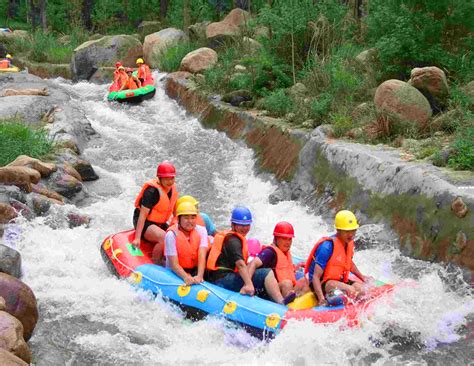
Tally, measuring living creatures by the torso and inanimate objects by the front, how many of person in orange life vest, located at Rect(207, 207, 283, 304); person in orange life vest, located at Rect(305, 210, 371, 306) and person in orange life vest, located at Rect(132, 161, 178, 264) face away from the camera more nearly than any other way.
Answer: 0

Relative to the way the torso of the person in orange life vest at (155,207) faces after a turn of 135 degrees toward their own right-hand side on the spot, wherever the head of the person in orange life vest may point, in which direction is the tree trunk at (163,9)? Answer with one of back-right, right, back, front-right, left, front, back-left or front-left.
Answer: right

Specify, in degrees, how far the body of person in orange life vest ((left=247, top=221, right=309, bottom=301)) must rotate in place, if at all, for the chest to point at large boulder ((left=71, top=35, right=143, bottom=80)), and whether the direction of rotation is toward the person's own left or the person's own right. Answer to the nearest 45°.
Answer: approximately 135° to the person's own left

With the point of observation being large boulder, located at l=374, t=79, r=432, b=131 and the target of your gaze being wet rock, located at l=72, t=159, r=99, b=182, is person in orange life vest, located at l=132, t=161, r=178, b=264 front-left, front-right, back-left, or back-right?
front-left

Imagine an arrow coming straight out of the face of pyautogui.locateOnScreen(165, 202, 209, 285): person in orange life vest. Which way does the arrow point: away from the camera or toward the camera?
toward the camera

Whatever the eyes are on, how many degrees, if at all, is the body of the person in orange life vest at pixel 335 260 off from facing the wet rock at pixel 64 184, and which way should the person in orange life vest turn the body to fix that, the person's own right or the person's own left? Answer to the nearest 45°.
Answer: approximately 180°

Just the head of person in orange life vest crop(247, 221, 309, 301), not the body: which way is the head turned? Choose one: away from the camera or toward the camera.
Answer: toward the camera

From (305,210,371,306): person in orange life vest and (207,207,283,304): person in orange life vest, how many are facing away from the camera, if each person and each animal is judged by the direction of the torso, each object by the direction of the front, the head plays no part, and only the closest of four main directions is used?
0

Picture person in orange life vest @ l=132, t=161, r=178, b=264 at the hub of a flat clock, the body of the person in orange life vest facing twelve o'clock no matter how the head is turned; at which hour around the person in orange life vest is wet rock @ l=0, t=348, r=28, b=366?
The wet rock is roughly at 2 o'clock from the person in orange life vest.

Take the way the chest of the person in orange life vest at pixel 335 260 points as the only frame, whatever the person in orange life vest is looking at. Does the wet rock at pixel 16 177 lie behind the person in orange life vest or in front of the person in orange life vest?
behind

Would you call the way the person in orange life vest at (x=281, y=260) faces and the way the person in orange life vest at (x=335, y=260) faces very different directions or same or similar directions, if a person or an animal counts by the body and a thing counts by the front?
same or similar directions

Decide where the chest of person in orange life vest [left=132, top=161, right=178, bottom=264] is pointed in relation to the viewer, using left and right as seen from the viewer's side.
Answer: facing the viewer and to the right of the viewer

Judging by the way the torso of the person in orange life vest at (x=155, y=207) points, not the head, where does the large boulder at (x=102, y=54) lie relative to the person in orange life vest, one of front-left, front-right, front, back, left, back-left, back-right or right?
back-left

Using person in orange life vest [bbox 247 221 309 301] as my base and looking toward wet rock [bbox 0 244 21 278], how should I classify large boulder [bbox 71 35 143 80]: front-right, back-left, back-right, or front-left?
front-right
